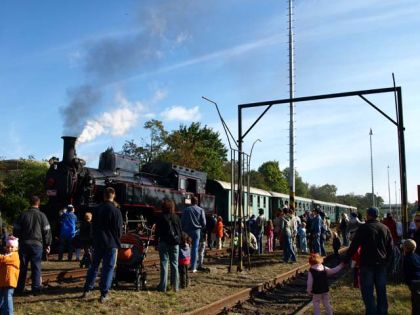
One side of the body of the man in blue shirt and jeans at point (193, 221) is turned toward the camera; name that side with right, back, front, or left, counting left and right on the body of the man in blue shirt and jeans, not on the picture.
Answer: back

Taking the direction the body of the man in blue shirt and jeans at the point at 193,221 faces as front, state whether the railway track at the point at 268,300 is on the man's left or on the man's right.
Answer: on the man's right

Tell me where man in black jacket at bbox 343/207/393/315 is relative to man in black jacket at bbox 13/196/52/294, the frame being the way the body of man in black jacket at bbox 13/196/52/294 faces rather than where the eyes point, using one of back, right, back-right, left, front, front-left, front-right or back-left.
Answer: back-right

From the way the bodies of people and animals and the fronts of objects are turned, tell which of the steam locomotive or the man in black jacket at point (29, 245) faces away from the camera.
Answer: the man in black jacket

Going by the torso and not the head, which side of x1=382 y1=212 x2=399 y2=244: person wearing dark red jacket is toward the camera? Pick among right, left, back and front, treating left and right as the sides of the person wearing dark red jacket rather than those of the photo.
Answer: back

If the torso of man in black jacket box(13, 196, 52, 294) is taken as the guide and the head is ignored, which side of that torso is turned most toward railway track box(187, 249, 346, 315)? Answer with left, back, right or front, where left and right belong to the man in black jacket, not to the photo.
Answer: right

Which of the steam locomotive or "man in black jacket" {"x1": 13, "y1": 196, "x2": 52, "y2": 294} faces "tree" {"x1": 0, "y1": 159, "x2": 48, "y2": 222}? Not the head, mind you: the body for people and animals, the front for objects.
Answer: the man in black jacket

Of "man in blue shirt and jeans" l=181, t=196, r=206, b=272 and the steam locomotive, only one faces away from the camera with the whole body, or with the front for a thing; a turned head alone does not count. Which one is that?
the man in blue shirt and jeans

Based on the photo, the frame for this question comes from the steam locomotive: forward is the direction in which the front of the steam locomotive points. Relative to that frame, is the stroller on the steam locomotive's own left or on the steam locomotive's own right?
on the steam locomotive's own left

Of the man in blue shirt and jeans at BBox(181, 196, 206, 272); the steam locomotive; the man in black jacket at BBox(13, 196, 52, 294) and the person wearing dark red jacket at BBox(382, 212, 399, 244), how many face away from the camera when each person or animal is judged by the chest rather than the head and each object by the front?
3

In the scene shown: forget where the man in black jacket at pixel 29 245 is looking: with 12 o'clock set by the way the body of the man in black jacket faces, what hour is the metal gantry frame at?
The metal gantry frame is roughly at 3 o'clock from the man in black jacket.

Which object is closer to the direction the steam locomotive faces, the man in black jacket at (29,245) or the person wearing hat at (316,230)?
the man in black jacket

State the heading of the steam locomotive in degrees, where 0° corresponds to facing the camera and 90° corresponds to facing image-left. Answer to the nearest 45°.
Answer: approximately 45°

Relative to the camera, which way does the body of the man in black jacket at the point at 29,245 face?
away from the camera
